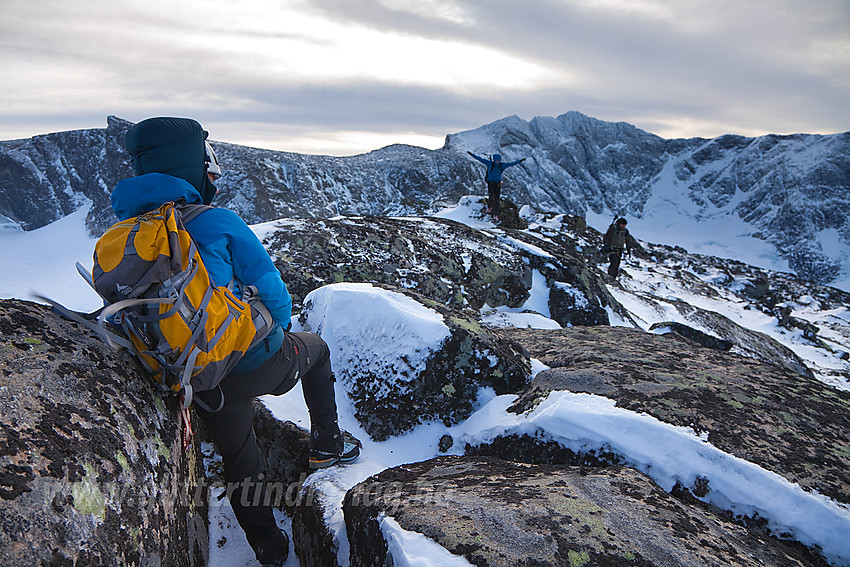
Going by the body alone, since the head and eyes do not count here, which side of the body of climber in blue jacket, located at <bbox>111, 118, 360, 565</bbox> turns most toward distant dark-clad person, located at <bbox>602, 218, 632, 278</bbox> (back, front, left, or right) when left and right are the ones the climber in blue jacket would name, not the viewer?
front

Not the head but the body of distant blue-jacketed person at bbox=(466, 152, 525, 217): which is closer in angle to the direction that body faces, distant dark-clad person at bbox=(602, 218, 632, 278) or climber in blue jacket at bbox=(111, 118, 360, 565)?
the climber in blue jacket

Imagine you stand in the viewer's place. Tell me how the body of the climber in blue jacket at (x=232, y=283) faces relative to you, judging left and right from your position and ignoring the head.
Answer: facing away from the viewer and to the right of the viewer

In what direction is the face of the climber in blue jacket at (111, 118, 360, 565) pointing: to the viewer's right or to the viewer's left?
to the viewer's right

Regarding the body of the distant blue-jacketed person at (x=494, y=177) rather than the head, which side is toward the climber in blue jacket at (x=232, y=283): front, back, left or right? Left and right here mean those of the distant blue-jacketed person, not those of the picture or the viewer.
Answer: front

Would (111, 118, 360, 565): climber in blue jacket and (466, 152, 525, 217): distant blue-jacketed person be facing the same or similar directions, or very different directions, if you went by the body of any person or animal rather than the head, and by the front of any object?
very different directions

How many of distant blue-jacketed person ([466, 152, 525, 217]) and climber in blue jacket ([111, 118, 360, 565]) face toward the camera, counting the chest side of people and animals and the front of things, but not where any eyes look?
1
